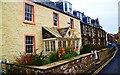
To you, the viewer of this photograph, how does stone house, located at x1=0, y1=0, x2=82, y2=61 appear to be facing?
facing the viewer and to the right of the viewer
